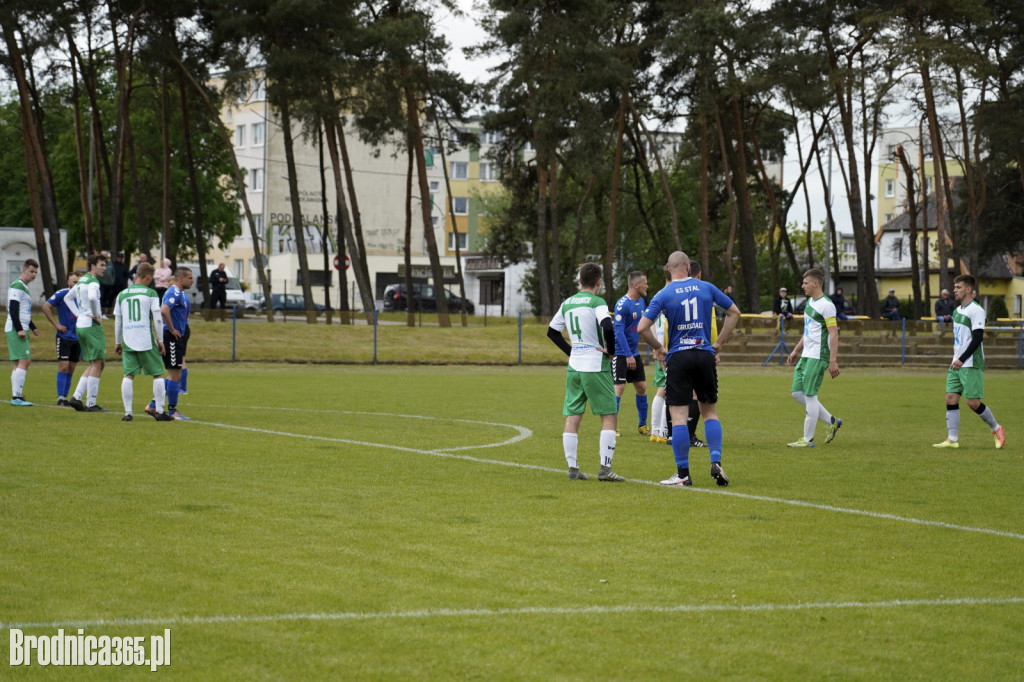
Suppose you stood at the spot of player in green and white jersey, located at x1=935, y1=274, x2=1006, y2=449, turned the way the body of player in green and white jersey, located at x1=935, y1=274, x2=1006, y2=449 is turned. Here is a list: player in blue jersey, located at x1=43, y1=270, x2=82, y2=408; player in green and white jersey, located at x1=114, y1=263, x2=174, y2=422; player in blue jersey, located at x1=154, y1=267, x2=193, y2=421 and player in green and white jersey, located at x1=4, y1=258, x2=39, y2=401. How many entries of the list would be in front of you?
4

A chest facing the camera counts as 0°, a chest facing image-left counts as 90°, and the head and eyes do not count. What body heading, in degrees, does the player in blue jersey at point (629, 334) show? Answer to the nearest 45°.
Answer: approximately 315°

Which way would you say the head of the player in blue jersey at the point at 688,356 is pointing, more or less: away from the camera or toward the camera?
away from the camera

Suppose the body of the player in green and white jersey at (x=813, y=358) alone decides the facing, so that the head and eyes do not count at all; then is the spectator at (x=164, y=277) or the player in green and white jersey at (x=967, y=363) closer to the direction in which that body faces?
the spectator

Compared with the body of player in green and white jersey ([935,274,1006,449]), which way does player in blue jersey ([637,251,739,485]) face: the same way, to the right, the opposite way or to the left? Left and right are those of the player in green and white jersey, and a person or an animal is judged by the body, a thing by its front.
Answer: to the right

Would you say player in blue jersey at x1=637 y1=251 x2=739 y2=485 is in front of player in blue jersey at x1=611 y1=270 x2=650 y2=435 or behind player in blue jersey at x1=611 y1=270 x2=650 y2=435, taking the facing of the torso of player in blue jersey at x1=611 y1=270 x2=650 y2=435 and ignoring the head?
in front

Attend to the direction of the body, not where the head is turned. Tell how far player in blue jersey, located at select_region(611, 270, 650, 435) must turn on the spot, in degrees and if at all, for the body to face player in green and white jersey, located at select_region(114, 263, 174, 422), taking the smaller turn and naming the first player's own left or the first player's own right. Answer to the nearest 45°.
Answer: approximately 135° to the first player's own right

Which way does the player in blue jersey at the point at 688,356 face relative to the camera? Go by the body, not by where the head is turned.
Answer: away from the camera

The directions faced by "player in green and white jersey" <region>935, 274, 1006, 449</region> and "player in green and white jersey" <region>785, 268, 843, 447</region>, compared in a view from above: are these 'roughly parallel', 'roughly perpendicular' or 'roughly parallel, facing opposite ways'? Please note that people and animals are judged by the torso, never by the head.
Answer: roughly parallel

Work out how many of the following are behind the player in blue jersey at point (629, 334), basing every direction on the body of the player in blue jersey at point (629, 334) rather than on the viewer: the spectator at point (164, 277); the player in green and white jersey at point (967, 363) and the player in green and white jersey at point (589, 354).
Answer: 1

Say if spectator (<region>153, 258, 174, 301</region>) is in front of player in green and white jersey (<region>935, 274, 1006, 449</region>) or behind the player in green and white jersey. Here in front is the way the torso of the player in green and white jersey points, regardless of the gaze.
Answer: in front

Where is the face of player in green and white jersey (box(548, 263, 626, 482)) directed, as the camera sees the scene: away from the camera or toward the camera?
away from the camera

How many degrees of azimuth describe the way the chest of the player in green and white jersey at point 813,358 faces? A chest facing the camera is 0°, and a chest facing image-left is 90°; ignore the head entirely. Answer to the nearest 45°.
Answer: approximately 90°

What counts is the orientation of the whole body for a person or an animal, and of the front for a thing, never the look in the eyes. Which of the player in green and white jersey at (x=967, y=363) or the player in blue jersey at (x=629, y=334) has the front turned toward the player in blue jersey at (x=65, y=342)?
the player in green and white jersey

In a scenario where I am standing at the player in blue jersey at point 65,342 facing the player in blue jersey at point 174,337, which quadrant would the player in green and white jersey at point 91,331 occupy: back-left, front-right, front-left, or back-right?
front-right
